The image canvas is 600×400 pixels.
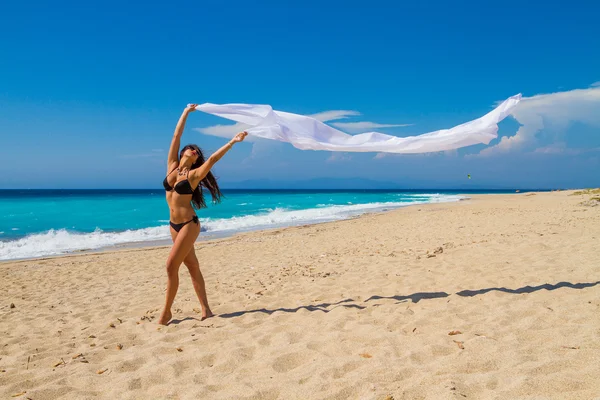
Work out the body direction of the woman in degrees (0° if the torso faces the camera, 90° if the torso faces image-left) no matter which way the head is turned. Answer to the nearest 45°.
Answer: approximately 45°
